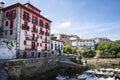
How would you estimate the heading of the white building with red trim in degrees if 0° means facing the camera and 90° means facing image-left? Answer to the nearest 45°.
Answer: approximately 315°
